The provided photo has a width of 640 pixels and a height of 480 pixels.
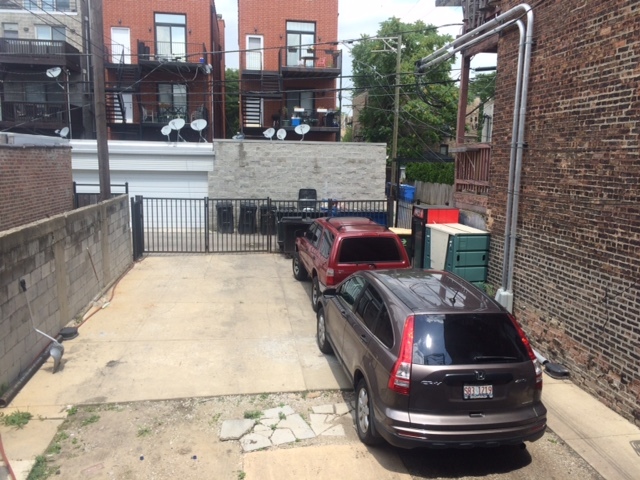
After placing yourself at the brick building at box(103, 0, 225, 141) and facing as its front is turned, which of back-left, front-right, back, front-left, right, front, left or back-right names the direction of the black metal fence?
front

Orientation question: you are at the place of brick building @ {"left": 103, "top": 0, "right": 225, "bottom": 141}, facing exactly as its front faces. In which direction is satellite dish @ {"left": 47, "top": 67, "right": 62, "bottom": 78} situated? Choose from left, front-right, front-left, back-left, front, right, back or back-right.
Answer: right

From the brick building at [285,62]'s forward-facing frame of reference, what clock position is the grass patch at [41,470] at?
The grass patch is roughly at 12 o'clock from the brick building.

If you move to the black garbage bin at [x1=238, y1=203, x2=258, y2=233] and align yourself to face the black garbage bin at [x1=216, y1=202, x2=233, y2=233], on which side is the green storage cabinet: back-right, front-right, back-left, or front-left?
back-left

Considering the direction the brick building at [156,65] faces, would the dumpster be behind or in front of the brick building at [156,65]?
in front

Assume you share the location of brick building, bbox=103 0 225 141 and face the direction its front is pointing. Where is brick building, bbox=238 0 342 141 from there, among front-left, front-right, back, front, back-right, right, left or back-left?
left

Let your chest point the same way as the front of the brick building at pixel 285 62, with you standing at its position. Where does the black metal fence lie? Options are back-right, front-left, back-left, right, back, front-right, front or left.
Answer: front

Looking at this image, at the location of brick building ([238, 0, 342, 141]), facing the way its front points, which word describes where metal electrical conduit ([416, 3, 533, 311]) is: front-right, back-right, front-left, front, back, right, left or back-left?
front

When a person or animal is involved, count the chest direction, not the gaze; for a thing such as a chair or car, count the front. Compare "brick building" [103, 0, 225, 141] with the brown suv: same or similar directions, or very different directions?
very different directions

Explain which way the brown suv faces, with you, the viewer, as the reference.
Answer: facing away from the viewer and to the left of the viewer

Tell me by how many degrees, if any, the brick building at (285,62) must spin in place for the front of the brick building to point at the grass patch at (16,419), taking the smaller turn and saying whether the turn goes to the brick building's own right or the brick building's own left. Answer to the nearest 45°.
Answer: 0° — it already faces it

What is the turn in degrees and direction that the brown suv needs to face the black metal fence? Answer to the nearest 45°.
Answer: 0° — it already faces it

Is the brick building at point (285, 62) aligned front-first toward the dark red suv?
yes

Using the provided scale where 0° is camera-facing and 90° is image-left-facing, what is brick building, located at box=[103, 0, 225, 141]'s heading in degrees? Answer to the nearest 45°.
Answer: approximately 0°
